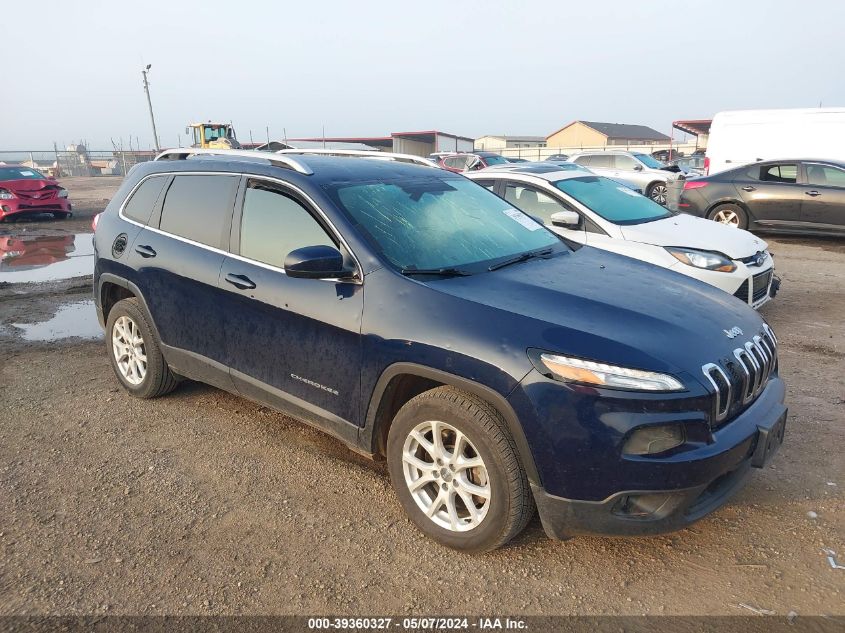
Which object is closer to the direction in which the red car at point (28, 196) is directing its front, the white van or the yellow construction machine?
the white van

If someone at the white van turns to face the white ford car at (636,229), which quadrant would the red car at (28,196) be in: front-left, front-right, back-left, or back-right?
front-right

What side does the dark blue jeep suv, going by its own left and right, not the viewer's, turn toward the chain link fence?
back

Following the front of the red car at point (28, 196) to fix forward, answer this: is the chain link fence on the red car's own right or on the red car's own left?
on the red car's own left

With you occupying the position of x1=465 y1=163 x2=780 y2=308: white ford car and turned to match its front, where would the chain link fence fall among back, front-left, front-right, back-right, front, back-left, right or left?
back

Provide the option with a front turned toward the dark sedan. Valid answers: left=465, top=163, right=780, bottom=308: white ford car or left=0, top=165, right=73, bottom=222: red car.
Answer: the red car

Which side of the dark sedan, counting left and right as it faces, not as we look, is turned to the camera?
right

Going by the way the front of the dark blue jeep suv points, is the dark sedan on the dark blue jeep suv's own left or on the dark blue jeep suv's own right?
on the dark blue jeep suv's own left

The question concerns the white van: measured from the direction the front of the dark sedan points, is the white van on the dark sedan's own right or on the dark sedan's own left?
on the dark sedan's own left

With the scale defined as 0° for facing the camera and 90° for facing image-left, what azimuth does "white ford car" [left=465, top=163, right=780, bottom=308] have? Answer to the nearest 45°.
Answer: approximately 315°

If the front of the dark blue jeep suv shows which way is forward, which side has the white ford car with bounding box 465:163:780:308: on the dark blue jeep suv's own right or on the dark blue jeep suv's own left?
on the dark blue jeep suv's own left

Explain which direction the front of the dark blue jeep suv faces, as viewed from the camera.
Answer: facing the viewer and to the right of the viewer

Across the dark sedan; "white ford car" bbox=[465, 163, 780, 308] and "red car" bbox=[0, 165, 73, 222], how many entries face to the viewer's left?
0

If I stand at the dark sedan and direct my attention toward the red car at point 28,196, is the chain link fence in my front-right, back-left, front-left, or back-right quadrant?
front-right

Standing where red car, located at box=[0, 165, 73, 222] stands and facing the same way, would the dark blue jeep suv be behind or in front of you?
in front

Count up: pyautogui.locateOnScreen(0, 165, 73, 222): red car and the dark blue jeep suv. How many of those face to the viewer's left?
0

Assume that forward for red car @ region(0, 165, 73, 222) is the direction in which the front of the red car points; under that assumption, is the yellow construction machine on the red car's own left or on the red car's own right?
on the red car's own left

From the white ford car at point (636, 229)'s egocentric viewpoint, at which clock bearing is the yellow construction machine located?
The yellow construction machine is roughly at 6 o'clock from the white ford car.
